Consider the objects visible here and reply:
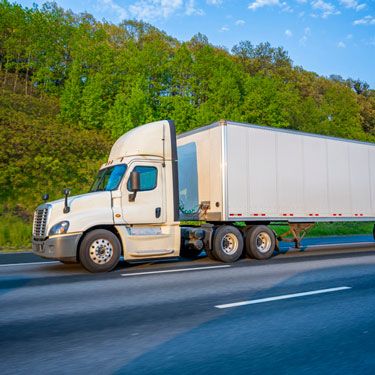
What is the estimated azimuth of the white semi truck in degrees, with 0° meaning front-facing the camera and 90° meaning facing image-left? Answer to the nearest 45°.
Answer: approximately 45°
